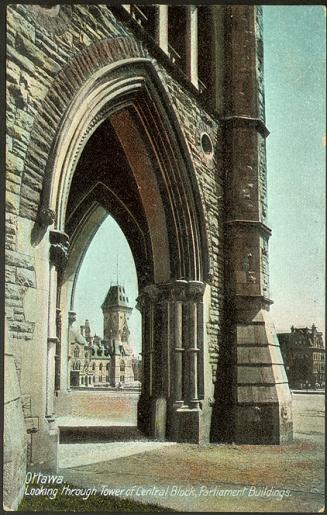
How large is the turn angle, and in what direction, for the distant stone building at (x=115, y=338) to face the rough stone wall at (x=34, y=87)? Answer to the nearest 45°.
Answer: approximately 45° to its left

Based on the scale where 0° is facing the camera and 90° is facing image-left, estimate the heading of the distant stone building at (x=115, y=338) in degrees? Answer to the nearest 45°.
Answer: approximately 45°

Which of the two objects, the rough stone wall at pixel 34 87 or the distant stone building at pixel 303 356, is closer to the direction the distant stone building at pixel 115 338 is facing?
the rough stone wall
